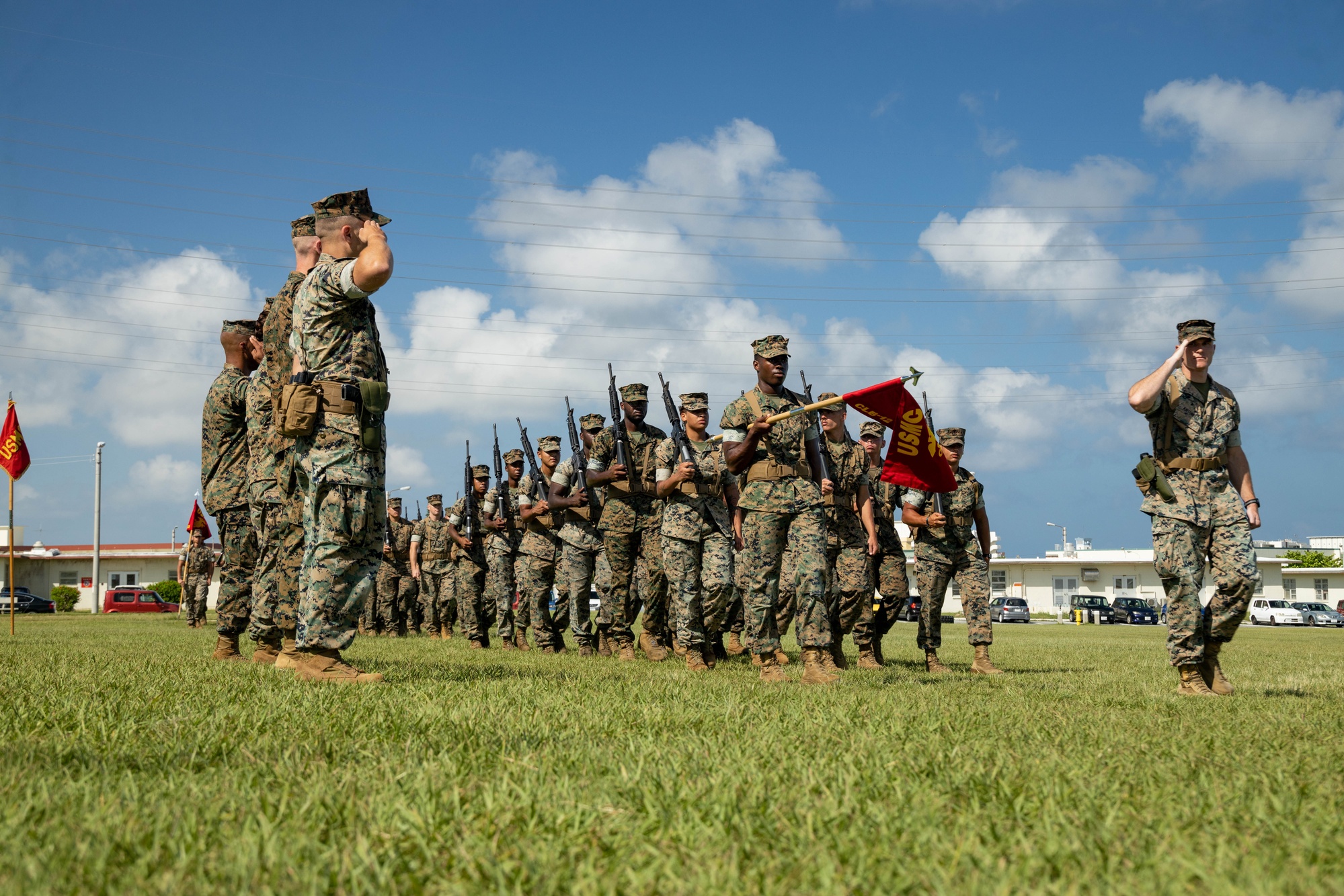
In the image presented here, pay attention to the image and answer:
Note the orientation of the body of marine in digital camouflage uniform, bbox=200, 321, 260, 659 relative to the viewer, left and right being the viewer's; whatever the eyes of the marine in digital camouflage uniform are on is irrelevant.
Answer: facing away from the viewer and to the right of the viewer

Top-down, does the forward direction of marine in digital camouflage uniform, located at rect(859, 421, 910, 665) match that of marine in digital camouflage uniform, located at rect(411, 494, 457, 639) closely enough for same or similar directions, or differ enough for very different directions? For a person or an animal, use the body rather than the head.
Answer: same or similar directions

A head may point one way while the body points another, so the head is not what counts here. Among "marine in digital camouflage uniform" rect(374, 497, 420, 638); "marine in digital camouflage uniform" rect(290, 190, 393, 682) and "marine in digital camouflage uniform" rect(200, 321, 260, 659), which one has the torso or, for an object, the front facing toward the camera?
"marine in digital camouflage uniform" rect(374, 497, 420, 638)

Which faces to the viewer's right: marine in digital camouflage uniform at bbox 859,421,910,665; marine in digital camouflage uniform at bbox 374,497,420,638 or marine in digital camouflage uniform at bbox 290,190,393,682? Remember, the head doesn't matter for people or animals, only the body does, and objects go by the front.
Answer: marine in digital camouflage uniform at bbox 290,190,393,682

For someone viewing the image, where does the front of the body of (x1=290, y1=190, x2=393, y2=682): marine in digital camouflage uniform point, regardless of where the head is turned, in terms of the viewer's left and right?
facing to the right of the viewer

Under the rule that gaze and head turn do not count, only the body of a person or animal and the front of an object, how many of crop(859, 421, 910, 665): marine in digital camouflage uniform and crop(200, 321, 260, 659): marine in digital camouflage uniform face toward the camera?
1

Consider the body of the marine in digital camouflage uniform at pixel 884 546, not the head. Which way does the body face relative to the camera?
toward the camera

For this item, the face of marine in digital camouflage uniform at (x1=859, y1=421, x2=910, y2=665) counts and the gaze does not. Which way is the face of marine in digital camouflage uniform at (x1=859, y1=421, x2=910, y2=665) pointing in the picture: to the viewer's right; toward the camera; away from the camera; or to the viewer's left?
toward the camera

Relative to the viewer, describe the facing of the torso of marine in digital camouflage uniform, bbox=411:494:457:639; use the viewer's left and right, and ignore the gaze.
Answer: facing the viewer
